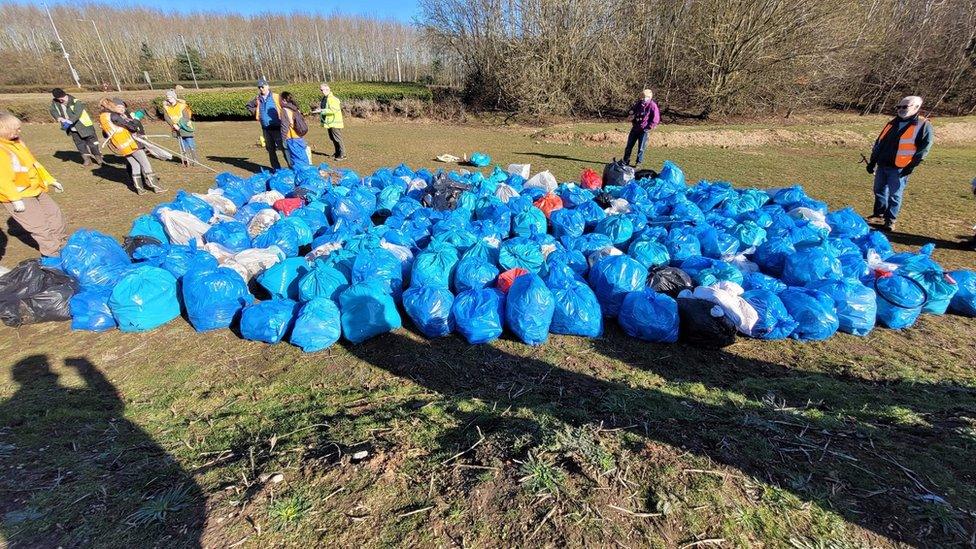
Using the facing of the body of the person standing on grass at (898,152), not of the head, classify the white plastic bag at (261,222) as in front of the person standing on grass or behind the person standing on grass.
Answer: in front

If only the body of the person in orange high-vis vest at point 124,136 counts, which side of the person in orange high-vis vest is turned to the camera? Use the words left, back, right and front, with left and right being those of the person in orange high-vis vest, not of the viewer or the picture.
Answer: right

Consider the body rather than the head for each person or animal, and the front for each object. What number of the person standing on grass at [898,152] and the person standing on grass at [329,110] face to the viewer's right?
0

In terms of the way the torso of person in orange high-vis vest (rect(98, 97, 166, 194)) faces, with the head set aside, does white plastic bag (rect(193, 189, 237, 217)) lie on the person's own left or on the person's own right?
on the person's own right

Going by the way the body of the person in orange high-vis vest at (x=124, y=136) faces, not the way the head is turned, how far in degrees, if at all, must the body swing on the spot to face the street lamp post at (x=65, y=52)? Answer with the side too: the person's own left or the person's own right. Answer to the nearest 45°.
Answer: approximately 90° to the person's own left

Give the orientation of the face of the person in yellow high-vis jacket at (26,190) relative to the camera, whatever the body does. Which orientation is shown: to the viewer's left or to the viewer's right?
to the viewer's right

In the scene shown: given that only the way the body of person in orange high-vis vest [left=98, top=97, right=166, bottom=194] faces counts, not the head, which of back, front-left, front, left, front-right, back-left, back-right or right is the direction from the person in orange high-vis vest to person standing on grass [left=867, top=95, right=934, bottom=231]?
front-right

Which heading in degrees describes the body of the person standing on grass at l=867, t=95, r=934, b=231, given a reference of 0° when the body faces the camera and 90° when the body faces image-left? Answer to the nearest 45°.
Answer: approximately 45°

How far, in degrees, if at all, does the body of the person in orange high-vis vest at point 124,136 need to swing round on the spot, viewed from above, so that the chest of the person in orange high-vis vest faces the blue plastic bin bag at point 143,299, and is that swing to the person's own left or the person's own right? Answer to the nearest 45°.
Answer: approximately 90° to the person's own right

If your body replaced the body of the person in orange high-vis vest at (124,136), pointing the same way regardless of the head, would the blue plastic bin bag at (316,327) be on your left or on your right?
on your right

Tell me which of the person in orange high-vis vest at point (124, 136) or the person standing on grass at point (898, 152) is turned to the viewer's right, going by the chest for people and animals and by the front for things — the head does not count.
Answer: the person in orange high-vis vest

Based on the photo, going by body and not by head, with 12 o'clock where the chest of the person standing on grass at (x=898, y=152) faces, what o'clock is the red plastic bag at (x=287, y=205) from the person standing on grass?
The red plastic bag is roughly at 12 o'clock from the person standing on grass.

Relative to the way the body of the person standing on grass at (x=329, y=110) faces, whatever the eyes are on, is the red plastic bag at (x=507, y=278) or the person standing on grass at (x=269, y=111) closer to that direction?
the person standing on grass

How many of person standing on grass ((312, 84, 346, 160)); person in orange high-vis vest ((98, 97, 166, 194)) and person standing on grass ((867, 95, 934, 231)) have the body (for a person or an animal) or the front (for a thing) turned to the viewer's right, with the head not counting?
1
